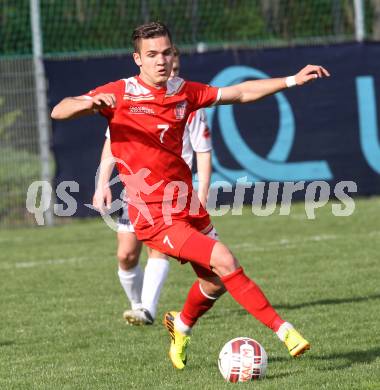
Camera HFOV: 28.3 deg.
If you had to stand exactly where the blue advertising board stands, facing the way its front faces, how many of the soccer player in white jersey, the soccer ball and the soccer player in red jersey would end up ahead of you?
3

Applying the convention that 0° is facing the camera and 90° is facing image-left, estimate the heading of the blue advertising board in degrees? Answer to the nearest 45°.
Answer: approximately 0°

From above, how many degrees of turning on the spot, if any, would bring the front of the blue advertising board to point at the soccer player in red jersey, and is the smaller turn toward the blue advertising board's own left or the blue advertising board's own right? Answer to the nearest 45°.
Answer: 0° — it already faces them

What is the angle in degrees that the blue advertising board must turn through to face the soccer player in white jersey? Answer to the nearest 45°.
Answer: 0° — it already faces them

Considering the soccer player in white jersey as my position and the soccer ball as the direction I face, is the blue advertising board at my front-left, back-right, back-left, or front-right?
back-left

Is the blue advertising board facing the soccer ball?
yes
